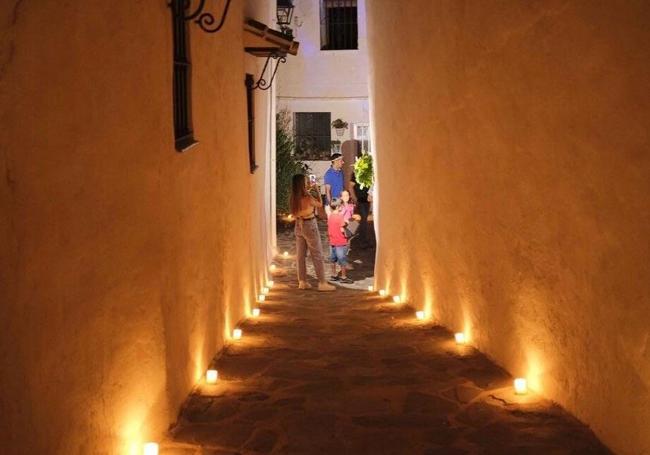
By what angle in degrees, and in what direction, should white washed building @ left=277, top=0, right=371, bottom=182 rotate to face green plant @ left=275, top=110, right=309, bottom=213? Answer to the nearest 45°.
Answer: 0° — it already faces it

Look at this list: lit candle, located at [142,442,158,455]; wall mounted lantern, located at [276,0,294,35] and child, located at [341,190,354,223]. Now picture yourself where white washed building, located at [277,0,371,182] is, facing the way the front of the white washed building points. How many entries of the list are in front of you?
3

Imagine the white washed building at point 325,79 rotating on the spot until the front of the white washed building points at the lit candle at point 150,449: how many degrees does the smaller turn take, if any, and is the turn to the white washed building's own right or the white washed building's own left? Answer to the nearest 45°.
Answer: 0° — it already faces it

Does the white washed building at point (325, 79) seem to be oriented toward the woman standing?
yes

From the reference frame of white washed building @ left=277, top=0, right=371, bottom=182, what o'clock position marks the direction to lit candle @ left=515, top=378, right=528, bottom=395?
The lit candle is roughly at 12 o'clock from the white washed building.

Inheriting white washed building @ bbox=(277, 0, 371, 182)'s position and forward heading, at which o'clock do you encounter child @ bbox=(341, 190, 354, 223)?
The child is roughly at 12 o'clock from the white washed building.

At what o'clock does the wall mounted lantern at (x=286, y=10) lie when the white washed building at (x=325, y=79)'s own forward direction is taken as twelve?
The wall mounted lantern is roughly at 12 o'clock from the white washed building.

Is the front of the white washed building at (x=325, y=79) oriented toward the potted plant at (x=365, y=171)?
yes

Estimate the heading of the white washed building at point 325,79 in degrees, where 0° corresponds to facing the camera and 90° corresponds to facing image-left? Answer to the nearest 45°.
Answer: approximately 0°
